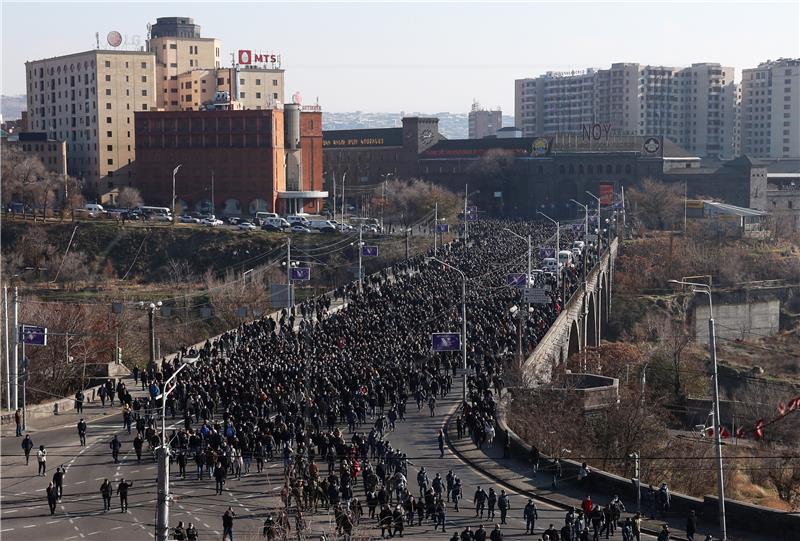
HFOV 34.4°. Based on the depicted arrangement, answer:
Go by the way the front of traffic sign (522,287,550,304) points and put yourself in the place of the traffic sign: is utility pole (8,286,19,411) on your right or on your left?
on your right

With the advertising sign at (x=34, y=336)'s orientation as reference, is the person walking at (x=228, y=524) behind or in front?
in front

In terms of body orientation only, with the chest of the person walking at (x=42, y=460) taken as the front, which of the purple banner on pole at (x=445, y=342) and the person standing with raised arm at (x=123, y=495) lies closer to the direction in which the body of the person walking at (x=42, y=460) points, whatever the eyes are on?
the person standing with raised arm

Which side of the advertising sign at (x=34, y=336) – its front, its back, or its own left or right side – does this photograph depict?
front

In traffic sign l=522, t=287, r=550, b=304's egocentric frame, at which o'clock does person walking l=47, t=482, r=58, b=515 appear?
The person walking is roughly at 1 o'clock from the traffic sign.

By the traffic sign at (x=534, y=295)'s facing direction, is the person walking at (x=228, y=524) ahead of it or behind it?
ahead

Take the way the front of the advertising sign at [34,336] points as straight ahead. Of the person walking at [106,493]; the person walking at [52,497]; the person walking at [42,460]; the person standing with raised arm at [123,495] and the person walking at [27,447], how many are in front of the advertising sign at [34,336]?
5

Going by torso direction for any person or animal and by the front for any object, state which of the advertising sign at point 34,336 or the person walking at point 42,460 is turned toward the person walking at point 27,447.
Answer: the advertising sign

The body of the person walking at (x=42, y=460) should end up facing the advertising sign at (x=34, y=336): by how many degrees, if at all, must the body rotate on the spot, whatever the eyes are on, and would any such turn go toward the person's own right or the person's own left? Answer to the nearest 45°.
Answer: approximately 135° to the person's own left

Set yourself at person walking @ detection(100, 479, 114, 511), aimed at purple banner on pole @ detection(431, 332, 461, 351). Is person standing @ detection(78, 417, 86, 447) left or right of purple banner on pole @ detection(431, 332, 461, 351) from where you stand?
left

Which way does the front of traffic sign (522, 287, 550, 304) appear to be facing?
toward the camera
